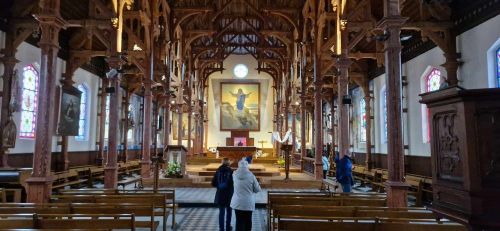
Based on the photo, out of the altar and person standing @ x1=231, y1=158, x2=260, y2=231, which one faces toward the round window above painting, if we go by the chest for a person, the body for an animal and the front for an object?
the person standing

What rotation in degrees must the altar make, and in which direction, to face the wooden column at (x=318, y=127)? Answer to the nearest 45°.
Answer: approximately 90° to its left

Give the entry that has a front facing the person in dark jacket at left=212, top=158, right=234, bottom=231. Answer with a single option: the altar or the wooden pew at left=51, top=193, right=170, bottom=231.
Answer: the altar

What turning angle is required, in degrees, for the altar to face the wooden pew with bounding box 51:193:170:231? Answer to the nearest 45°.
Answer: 0° — it already faces it

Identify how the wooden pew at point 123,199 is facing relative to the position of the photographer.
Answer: facing away from the viewer

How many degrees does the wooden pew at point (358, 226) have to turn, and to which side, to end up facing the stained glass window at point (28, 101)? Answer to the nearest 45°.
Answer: approximately 45° to its left

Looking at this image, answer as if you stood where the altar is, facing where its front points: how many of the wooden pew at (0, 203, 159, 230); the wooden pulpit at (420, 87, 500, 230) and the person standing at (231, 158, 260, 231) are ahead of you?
3

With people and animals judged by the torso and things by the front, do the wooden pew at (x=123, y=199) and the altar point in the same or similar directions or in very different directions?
very different directions

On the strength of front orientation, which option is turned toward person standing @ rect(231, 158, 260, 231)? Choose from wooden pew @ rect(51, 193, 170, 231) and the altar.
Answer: the altar

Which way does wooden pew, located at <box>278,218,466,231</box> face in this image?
away from the camera

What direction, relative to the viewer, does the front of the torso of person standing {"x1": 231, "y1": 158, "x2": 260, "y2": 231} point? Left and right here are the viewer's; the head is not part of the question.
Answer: facing away from the viewer

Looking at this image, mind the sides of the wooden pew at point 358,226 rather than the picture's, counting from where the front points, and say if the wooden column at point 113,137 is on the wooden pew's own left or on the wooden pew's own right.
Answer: on the wooden pew's own left
